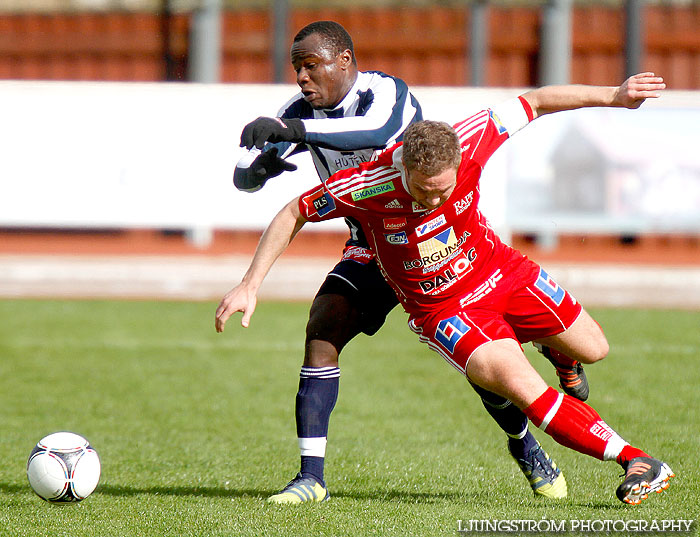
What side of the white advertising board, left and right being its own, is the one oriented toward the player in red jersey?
front

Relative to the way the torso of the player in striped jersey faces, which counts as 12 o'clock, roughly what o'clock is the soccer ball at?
The soccer ball is roughly at 1 o'clock from the player in striped jersey.

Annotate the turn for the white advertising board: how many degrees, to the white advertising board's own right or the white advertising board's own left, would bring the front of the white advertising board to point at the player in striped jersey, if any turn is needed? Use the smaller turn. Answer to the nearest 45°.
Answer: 0° — it already faces them

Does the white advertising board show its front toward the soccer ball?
yes

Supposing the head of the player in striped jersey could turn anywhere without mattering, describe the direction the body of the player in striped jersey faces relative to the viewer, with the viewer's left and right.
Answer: facing the viewer and to the left of the viewer

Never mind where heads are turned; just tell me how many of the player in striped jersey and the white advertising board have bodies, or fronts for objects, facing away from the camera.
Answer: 0

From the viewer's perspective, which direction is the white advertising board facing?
toward the camera
